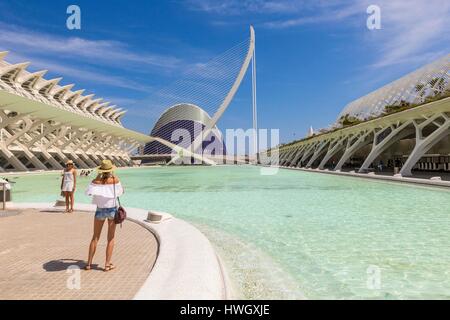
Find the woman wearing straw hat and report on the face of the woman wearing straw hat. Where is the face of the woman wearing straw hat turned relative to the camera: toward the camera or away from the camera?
away from the camera

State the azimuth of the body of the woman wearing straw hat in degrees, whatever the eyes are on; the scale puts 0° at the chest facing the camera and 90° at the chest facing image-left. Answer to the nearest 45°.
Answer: approximately 180°

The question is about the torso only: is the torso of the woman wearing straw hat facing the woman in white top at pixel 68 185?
yes
